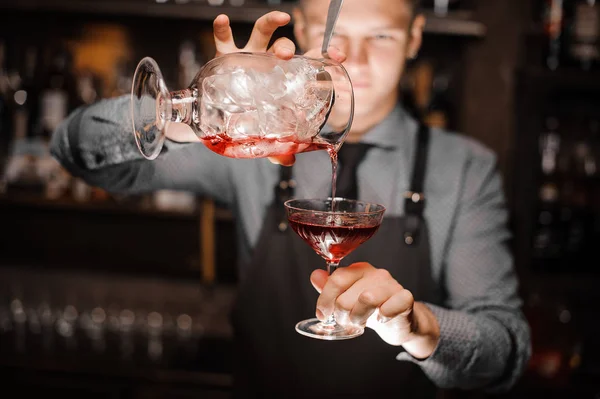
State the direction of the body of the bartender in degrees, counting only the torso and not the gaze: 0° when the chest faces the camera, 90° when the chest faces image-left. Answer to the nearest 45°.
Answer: approximately 0°

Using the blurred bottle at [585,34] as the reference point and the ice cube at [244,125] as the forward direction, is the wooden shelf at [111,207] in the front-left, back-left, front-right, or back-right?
front-right

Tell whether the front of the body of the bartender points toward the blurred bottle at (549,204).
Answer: no

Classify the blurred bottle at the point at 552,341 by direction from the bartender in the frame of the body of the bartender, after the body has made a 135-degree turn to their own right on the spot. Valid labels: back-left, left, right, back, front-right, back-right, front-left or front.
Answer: right

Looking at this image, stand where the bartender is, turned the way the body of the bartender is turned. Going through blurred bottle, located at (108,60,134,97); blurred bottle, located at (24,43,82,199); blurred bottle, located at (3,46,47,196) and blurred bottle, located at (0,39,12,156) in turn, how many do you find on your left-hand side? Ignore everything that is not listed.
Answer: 0

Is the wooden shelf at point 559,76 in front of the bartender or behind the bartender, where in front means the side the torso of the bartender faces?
behind

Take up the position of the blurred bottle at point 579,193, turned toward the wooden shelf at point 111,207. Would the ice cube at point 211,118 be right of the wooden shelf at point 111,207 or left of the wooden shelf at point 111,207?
left

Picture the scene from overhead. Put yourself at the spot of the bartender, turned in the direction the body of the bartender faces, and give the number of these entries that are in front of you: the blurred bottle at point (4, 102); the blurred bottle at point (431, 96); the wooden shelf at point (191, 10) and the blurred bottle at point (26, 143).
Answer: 0

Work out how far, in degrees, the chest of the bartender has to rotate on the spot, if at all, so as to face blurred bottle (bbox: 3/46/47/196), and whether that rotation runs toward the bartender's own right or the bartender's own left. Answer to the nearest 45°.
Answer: approximately 135° to the bartender's own right

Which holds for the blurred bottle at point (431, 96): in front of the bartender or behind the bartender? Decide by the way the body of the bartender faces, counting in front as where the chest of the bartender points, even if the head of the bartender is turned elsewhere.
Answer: behind

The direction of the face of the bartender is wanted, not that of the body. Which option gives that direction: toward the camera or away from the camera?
toward the camera

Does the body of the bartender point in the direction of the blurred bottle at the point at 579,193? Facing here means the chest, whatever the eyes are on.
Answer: no
